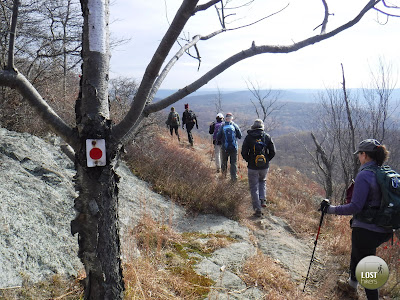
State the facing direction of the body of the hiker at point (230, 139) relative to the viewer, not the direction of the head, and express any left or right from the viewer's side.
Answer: facing away from the viewer

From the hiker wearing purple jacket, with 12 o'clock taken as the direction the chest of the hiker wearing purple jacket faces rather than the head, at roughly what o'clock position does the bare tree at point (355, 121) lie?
The bare tree is roughly at 3 o'clock from the hiker wearing purple jacket.

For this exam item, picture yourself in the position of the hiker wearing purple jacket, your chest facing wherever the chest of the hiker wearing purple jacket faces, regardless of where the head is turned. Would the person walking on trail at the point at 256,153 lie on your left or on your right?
on your right

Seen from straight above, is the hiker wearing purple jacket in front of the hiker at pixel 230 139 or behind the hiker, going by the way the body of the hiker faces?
behind

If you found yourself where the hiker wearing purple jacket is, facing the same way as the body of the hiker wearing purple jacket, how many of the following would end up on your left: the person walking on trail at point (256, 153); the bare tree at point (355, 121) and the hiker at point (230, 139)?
0

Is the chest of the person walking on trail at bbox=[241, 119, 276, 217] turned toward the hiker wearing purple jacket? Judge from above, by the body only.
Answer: no

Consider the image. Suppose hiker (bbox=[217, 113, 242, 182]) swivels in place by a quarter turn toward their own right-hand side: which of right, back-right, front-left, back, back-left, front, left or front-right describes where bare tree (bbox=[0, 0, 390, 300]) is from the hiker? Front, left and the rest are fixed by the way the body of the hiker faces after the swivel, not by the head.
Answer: right

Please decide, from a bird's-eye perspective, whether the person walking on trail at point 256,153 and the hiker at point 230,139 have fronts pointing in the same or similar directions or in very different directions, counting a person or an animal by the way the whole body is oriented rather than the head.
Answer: same or similar directions

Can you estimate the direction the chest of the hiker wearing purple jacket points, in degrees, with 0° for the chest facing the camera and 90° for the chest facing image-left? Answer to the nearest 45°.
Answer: approximately 90°

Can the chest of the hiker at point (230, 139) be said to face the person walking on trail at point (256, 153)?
no

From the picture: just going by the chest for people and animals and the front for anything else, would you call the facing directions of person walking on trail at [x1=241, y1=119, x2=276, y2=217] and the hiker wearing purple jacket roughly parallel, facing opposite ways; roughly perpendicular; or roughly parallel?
roughly perpendicular

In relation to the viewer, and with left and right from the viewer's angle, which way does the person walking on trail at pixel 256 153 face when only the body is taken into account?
facing away from the viewer

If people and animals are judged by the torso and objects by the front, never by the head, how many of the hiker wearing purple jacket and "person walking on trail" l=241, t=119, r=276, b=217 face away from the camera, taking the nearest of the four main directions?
1
